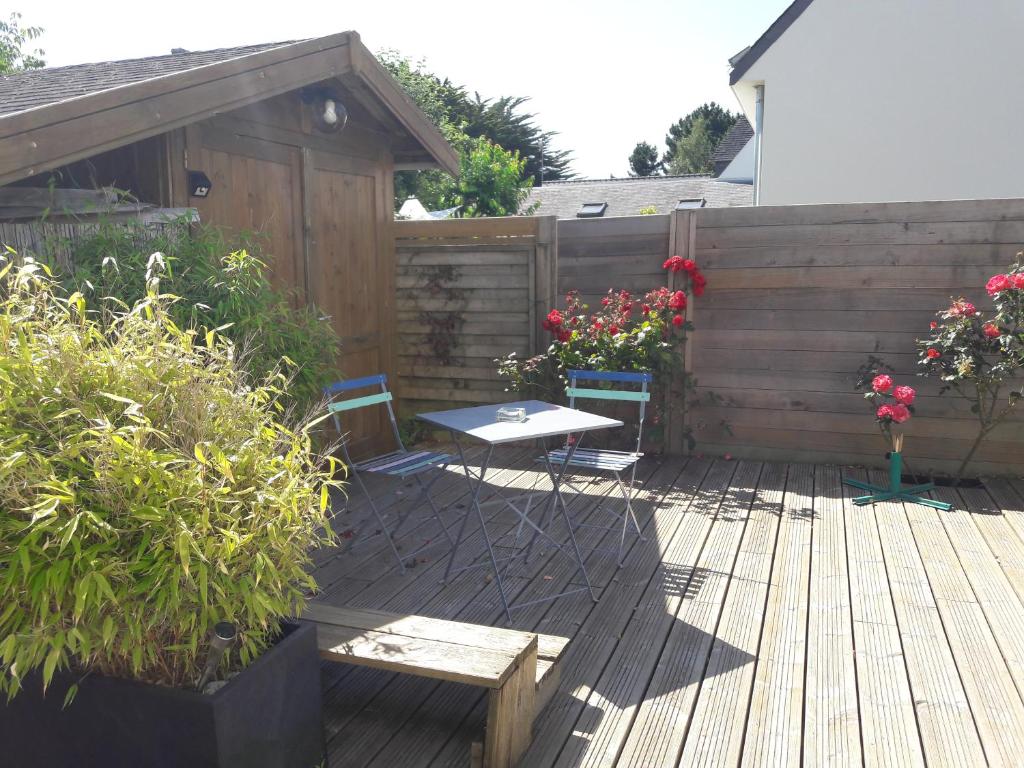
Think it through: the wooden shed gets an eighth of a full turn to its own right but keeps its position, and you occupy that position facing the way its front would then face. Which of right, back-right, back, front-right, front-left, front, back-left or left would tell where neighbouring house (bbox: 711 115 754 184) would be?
back-left

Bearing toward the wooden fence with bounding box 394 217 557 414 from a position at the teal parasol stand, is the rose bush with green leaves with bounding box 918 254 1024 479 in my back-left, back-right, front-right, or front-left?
back-right

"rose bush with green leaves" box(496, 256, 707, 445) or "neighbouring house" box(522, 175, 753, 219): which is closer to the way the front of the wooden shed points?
the rose bush with green leaves

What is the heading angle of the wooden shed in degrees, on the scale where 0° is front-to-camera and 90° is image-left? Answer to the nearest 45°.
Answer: approximately 315°

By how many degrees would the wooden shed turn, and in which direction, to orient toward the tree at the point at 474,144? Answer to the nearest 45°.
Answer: approximately 135° to its left

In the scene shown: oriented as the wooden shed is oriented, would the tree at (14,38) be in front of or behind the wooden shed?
behind

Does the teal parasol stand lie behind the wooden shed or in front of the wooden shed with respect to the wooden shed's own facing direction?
in front

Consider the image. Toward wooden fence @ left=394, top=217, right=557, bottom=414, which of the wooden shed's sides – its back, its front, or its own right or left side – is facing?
left

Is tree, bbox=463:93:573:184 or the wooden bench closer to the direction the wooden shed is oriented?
the wooden bench

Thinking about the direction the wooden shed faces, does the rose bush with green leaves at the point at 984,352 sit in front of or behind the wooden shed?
in front

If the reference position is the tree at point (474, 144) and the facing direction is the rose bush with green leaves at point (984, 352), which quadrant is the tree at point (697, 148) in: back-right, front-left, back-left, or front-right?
back-left
